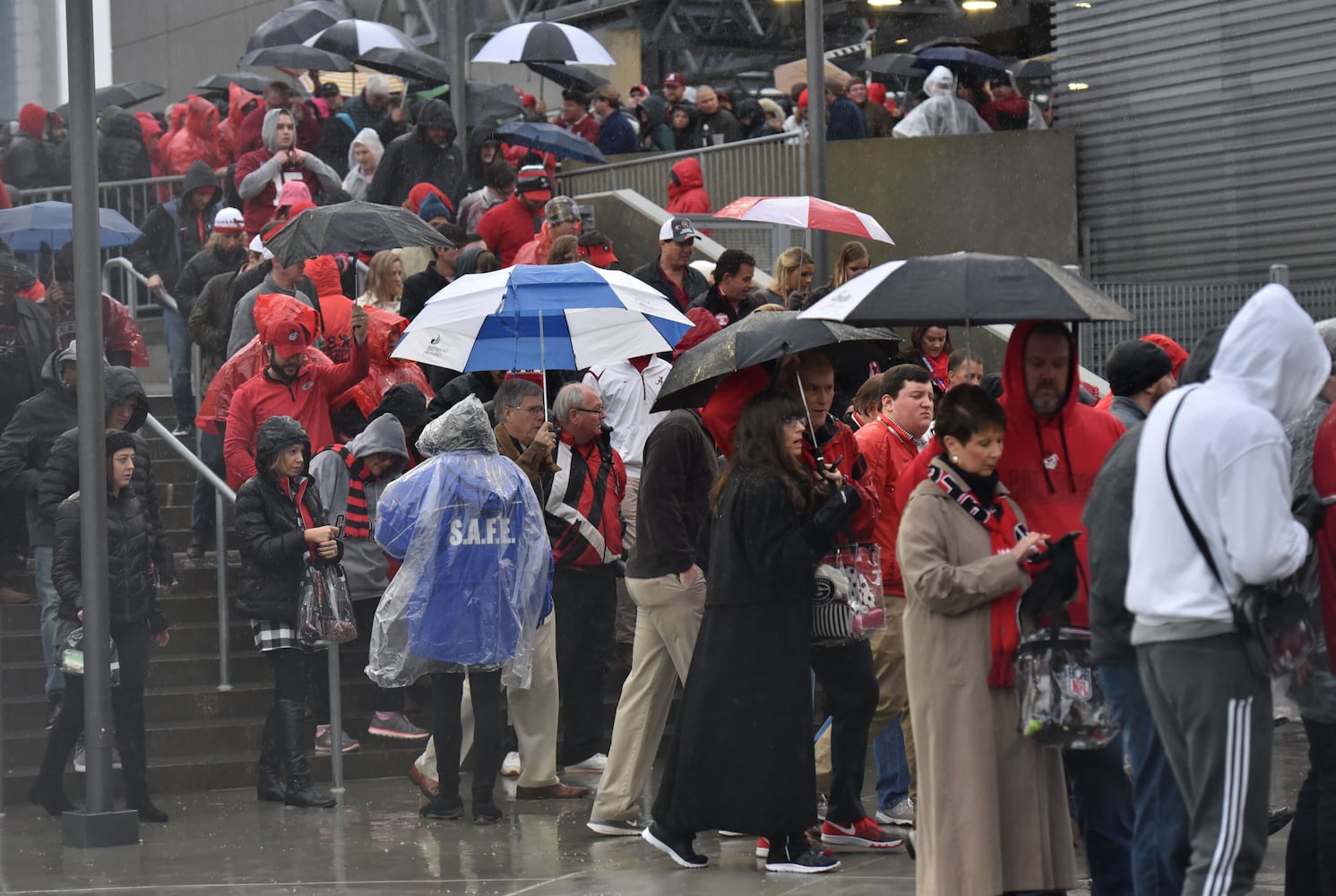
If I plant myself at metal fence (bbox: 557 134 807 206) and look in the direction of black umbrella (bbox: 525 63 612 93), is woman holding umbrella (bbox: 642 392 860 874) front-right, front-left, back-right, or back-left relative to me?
back-left

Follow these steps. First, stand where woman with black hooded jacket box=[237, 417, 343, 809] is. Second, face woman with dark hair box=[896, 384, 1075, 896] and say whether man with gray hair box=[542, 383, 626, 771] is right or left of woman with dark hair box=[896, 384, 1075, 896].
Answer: left

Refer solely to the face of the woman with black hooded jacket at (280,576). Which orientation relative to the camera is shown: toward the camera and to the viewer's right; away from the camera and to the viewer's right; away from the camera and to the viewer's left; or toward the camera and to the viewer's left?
toward the camera and to the viewer's right

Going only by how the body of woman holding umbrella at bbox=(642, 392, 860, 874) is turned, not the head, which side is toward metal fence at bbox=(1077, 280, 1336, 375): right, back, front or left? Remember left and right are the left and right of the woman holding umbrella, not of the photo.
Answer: left

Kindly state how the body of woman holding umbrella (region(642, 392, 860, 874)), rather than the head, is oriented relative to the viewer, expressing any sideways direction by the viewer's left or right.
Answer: facing to the right of the viewer

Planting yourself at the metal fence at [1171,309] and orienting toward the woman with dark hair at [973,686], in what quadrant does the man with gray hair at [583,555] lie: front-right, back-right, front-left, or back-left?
front-right

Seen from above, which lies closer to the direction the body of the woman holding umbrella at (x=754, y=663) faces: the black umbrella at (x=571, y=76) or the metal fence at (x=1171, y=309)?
the metal fence

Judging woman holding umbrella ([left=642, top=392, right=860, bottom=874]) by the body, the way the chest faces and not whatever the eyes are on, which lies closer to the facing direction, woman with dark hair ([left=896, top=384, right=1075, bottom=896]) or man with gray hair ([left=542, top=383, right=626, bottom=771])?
the woman with dark hair
